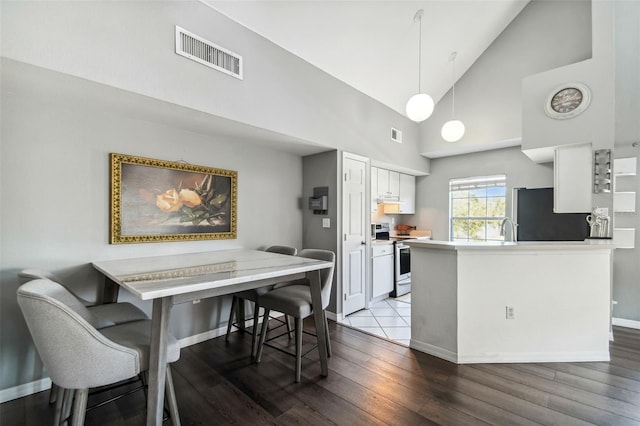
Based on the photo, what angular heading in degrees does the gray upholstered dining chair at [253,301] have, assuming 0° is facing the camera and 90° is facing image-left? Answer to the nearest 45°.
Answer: approximately 45°

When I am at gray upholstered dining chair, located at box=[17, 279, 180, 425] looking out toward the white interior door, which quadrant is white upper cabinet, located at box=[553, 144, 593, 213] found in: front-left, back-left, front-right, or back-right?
front-right

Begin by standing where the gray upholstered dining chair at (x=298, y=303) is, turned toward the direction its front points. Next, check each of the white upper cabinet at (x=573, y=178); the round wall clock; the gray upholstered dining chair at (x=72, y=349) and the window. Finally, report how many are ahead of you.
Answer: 1

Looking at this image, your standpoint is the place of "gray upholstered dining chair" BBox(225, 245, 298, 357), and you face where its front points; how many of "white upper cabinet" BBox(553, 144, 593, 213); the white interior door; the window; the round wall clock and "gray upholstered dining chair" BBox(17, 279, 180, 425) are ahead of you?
1

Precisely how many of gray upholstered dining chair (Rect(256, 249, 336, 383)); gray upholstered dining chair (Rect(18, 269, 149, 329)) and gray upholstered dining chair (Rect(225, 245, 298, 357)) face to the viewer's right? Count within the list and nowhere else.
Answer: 1

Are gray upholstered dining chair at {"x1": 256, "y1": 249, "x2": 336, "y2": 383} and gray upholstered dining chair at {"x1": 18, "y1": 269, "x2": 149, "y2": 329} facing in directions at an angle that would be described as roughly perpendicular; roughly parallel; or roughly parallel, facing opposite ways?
roughly parallel, facing opposite ways

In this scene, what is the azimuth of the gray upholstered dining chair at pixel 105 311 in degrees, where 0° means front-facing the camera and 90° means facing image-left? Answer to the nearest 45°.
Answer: approximately 270°

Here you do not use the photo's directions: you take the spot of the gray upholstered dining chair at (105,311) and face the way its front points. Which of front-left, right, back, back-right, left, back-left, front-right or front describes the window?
front

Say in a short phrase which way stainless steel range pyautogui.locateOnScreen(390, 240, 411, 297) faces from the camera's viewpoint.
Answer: facing the viewer and to the right of the viewer

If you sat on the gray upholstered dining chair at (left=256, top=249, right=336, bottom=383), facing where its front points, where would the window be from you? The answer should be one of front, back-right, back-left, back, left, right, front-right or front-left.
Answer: back

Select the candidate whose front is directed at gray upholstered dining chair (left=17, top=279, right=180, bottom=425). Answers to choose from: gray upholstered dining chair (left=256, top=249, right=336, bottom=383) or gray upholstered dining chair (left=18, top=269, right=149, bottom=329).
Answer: gray upholstered dining chair (left=256, top=249, right=336, bottom=383)

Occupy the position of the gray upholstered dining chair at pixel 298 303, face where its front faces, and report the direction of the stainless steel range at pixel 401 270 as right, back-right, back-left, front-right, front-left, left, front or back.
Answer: back

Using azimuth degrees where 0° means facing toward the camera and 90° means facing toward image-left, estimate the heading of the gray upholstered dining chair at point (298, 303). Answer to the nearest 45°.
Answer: approximately 45°

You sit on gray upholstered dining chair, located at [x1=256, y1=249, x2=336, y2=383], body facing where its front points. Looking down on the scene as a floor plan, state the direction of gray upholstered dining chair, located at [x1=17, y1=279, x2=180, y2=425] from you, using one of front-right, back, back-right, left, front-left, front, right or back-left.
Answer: front

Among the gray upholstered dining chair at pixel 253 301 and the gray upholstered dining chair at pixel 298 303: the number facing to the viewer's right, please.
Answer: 0
